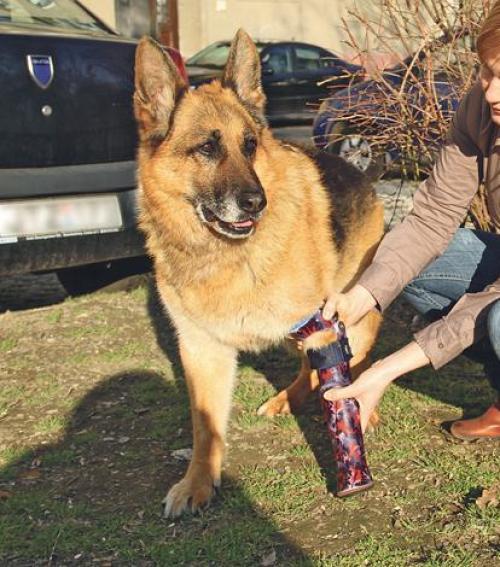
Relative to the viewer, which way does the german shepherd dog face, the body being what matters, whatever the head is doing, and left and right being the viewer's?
facing the viewer and to the left of the viewer

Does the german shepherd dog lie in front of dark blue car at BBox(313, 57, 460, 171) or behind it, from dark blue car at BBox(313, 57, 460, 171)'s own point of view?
in front

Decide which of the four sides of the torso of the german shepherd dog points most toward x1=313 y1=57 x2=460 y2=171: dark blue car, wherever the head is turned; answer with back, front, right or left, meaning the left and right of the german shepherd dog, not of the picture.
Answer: back

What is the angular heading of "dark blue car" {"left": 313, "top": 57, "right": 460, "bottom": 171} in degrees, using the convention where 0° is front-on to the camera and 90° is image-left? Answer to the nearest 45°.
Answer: approximately 45°

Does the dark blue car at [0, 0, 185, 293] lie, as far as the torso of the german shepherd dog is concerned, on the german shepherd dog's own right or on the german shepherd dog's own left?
on the german shepherd dog's own right

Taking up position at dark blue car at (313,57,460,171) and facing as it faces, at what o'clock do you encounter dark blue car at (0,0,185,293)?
dark blue car at (0,0,185,293) is roughly at 10 o'clock from dark blue car at (313,57,460,171).

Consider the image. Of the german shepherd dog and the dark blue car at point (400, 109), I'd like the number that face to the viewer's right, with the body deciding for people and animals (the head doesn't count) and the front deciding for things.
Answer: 0

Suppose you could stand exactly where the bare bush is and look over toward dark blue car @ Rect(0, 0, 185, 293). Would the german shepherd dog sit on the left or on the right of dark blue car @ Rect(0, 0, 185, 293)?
left

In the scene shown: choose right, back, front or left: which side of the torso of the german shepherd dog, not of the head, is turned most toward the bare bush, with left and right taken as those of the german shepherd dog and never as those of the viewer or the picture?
back
